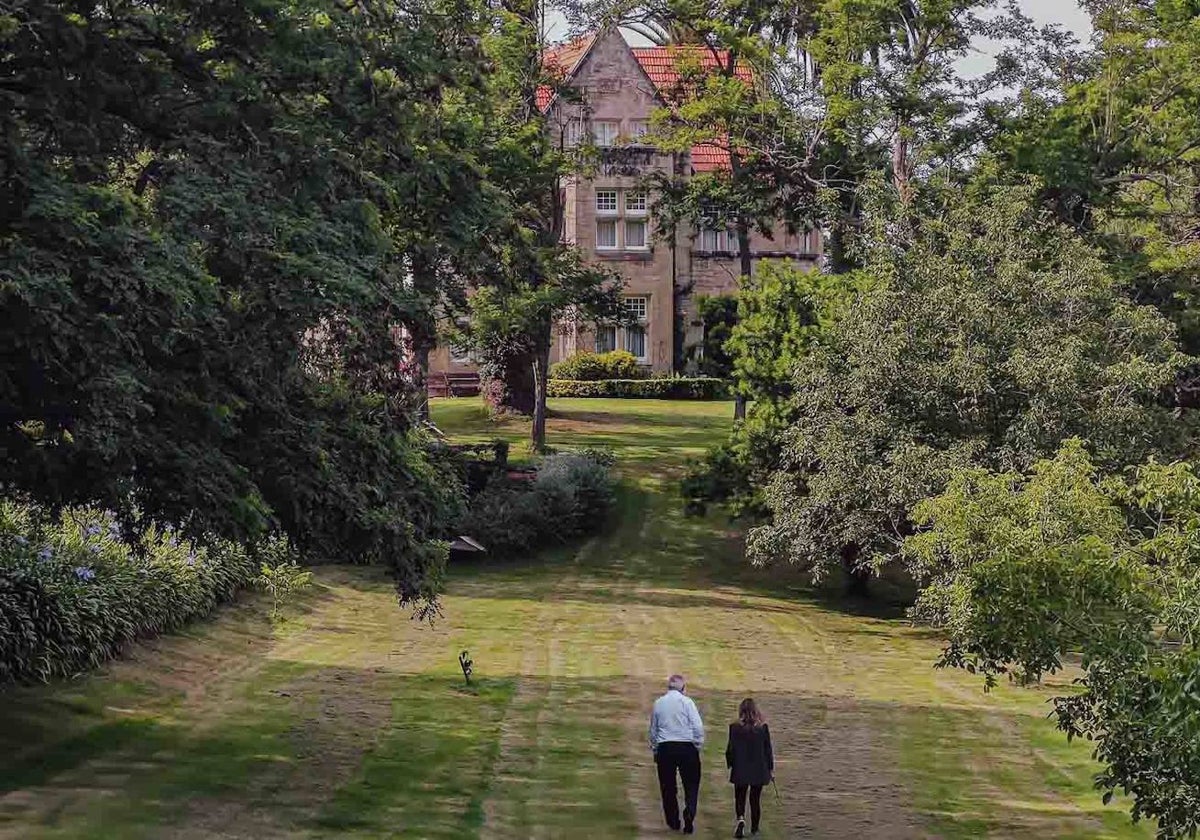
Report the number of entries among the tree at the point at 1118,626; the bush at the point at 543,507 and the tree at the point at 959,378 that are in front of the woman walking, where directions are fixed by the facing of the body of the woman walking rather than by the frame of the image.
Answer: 2

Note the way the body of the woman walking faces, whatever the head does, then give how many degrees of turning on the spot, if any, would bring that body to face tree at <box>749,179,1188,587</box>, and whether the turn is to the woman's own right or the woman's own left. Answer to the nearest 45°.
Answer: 0° — they already face it

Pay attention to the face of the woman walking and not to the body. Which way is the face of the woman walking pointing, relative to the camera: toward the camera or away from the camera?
away from the camera

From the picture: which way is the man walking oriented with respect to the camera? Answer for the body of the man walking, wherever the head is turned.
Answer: away from the camera

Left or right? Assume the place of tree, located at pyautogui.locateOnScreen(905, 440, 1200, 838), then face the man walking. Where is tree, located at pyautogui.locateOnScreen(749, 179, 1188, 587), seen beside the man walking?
right

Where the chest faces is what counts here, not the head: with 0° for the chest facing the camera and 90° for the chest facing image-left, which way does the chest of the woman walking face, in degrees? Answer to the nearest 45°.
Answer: approximately 180°

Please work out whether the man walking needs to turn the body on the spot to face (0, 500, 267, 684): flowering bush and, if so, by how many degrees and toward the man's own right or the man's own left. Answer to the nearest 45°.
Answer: approximately 45° to the man's own left

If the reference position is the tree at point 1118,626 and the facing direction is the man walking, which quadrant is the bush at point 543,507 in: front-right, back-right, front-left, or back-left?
front-right

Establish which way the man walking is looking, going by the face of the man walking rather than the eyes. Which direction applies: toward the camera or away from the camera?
away from the camera

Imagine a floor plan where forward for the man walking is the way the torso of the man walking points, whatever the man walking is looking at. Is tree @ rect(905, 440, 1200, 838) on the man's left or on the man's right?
on the man's right
